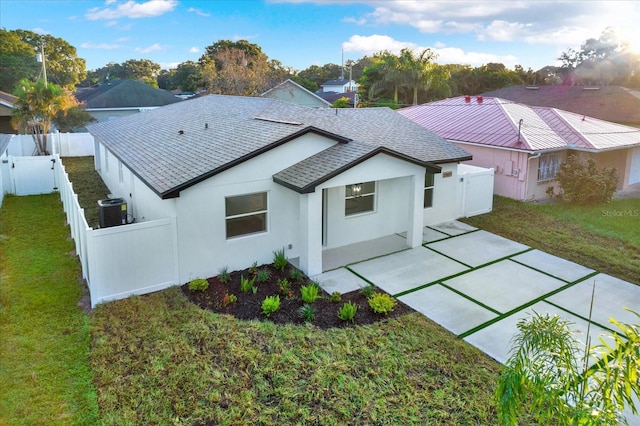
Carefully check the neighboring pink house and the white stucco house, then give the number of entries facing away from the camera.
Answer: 0

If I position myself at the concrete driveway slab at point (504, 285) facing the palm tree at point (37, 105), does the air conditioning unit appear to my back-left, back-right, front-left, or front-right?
front-left

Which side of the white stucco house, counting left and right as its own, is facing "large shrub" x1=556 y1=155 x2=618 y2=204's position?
left

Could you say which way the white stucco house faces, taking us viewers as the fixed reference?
facing the viewer and to the right of the viewer

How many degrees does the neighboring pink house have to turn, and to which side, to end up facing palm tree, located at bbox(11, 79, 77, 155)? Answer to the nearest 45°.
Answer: approximately 135° to its right

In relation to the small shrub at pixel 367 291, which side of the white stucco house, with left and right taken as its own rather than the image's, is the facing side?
front

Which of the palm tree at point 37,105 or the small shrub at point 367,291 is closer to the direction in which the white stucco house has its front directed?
the small shrub

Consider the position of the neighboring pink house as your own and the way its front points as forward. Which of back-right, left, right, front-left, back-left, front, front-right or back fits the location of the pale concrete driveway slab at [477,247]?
front-right

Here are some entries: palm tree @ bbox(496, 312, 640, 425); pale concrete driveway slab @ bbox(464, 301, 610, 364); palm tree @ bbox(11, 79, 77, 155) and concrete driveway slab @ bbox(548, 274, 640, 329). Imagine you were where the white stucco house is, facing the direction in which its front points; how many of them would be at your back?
1

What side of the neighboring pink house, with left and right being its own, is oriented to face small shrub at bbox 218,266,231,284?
right

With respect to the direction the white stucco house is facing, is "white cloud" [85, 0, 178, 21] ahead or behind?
behind

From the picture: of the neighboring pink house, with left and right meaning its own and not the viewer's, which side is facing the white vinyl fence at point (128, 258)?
right

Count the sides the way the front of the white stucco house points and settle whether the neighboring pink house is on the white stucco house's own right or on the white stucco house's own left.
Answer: on the white stucco house's own left

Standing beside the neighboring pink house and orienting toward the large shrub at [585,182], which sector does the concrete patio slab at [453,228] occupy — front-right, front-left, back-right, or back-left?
front-right

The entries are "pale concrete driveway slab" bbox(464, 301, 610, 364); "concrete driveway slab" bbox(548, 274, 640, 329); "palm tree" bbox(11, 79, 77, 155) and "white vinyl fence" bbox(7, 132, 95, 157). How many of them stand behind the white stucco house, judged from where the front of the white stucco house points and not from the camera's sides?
2
